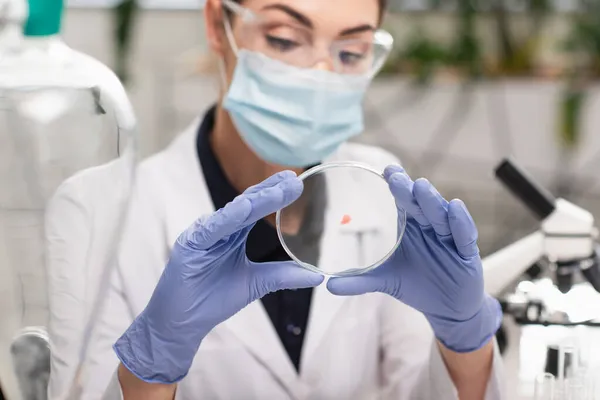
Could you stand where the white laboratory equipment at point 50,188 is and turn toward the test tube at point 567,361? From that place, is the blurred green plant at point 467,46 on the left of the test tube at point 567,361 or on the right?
left

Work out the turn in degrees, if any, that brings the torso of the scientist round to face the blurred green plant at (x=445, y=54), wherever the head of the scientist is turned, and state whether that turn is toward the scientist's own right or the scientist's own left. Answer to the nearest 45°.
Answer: approximately 180°

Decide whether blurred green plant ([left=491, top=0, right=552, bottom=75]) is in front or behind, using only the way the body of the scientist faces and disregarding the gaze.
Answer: behind

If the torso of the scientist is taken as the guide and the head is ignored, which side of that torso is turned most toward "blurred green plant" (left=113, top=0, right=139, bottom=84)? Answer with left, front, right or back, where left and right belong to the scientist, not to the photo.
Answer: back

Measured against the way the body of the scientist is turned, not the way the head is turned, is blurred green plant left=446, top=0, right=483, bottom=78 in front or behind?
behind

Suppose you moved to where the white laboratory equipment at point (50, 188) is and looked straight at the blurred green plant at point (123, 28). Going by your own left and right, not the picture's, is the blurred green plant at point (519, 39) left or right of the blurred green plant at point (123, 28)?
right

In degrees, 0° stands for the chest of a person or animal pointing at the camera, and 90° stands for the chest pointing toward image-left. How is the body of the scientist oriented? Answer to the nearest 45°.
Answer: approximately 0°
